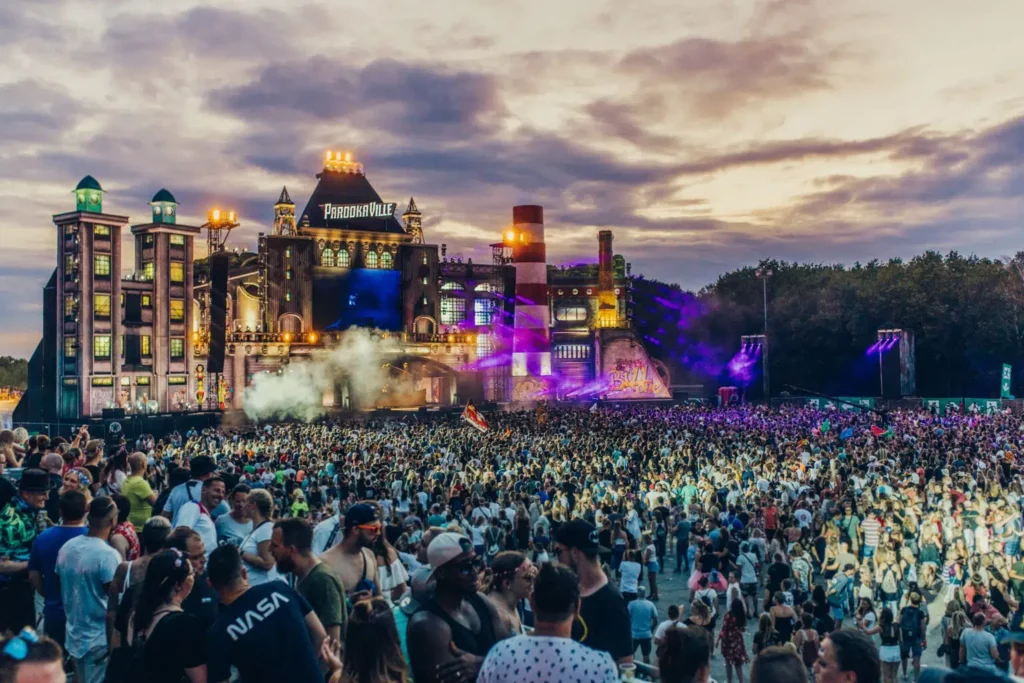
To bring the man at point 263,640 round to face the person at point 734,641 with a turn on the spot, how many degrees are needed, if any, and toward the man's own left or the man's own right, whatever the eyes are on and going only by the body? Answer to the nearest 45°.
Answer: approximately 45° to the man's own right

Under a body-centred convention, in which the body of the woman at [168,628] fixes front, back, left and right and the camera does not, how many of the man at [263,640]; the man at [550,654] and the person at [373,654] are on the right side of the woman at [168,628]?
3

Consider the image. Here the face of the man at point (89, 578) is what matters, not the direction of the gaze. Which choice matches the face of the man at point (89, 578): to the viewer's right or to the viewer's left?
to the viewer's right

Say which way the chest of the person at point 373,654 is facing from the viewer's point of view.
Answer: away from the camera

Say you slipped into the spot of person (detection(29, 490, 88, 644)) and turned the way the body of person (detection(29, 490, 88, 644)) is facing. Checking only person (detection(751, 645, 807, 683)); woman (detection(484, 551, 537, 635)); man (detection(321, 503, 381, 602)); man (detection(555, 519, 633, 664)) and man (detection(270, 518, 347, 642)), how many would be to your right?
5

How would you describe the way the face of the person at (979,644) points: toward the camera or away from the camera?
away from the camera

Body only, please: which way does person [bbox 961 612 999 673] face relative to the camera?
away from the camera

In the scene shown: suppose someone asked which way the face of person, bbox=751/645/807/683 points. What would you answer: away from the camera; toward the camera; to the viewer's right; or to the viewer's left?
away from the camera

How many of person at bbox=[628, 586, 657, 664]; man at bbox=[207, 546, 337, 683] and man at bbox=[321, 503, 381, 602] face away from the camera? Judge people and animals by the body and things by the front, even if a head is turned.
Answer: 2

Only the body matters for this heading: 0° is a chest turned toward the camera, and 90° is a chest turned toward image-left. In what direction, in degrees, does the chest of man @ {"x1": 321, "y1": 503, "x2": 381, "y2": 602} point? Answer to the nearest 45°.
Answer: approximately 315°

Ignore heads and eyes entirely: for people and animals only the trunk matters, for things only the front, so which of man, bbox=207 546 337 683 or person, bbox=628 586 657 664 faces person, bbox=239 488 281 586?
the man

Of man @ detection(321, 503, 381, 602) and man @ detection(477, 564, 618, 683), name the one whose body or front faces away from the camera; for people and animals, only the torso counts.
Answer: man @ detection(477, 564, 618, 683)

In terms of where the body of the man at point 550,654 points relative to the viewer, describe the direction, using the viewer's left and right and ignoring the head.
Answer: facing away from the viewer

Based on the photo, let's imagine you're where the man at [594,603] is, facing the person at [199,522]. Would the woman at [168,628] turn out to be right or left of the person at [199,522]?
left

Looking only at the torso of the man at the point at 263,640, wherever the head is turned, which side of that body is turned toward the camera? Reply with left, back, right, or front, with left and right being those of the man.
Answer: back

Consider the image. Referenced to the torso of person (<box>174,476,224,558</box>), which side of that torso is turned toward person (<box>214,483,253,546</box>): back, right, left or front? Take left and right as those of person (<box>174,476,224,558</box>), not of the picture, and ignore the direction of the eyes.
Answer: front

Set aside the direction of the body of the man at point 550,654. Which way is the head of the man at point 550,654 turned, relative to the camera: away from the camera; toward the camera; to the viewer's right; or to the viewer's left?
away from the camera

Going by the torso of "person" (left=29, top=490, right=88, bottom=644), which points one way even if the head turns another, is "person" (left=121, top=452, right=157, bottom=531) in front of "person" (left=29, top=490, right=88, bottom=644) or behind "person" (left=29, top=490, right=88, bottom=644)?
in front
